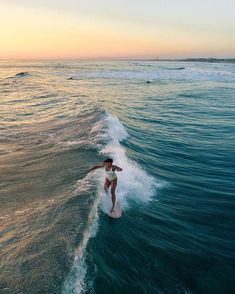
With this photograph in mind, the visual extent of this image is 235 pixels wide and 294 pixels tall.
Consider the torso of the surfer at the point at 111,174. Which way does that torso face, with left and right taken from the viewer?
facing the viewer

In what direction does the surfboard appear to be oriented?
toward the camera
